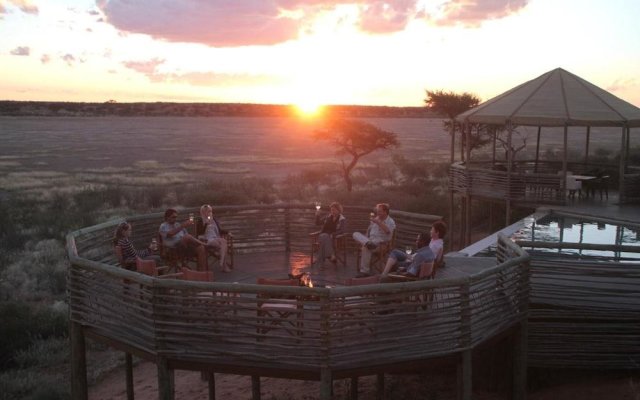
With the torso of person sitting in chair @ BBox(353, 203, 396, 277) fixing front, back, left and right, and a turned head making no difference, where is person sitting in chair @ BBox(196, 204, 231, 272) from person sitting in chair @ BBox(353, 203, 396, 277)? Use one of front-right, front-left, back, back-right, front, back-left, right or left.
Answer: front-right

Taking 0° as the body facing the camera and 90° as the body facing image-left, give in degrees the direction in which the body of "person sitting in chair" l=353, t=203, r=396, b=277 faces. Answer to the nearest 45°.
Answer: approximately 45°

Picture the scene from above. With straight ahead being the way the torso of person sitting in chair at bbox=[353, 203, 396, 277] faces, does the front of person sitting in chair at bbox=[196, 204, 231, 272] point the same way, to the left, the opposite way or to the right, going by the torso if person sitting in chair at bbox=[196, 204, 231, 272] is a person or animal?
to the left

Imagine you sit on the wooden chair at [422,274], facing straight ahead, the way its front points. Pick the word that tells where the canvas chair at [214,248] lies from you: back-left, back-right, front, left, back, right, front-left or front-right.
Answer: front-right

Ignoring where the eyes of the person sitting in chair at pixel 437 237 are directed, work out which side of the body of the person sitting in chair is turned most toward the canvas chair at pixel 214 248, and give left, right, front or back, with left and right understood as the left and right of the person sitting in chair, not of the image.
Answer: front

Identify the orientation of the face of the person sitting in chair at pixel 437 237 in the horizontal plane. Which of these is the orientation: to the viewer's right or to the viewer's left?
to the viewer's left

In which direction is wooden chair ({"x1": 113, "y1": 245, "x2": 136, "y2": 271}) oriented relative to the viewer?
to the viewer's right

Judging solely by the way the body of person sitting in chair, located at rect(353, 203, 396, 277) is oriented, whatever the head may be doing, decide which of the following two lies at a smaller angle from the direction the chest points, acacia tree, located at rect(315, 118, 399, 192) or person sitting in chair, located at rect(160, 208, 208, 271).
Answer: the person sitting in chair

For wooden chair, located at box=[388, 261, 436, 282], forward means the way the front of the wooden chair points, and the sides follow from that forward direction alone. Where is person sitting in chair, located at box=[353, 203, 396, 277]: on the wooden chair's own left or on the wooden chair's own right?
on the wooden chair's own right

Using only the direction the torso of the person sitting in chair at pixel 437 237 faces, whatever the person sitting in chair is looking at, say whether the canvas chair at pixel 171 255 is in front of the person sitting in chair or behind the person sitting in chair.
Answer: in front

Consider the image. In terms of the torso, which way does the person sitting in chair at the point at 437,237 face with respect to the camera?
to the viewer's left

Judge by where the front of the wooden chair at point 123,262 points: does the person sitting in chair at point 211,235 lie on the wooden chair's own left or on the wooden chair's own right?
on the wooden chair's own left

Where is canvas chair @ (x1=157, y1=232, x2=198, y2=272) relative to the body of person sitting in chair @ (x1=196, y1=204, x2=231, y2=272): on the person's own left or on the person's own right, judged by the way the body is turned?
on the person's own right

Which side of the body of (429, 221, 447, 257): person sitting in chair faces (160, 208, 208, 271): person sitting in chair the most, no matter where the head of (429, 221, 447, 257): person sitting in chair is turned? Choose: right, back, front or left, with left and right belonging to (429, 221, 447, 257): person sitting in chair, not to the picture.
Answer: front

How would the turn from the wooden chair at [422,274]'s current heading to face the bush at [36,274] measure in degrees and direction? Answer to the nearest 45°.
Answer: approximately 45° to its right

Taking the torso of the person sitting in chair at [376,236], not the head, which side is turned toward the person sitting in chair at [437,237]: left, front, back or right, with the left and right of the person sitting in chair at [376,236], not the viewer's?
left

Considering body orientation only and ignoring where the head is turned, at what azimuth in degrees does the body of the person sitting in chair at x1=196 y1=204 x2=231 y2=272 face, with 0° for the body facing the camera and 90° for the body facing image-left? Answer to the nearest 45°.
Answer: approximately 315°
